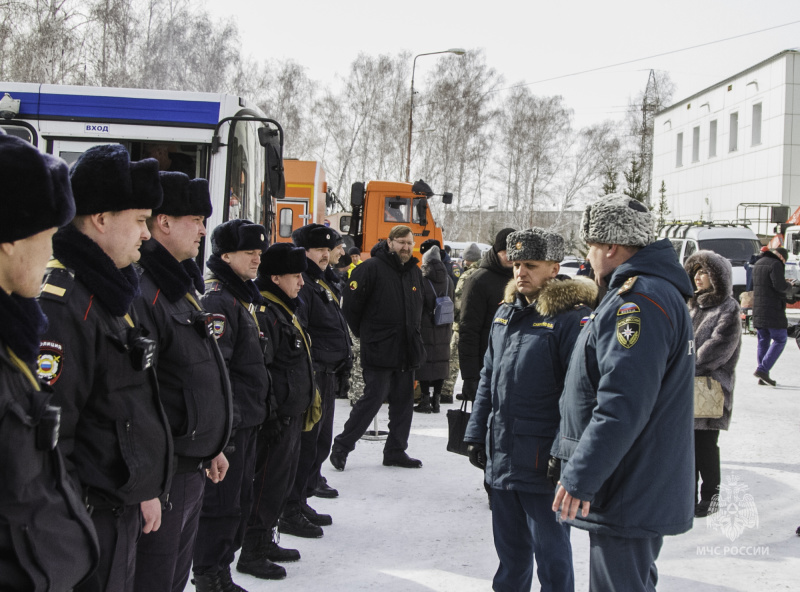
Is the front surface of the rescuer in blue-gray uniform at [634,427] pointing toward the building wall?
no

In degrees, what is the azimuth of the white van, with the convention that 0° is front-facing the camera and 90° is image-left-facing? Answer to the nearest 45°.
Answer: approximately 315°

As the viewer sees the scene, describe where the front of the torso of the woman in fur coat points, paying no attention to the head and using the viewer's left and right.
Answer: facing the viewer and to the left of the viewer

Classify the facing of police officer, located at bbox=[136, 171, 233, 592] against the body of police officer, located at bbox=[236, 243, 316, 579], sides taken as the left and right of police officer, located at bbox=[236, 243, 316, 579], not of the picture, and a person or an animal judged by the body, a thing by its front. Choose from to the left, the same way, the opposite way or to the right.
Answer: the same way

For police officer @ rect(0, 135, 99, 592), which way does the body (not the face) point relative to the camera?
to the viewer's right

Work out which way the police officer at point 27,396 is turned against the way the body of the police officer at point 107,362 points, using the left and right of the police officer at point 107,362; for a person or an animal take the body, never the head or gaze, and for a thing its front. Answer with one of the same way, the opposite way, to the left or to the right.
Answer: the same way

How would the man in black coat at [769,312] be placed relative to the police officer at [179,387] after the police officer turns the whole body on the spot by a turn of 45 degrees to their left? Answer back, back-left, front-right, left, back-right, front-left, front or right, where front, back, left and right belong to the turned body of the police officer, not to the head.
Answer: front

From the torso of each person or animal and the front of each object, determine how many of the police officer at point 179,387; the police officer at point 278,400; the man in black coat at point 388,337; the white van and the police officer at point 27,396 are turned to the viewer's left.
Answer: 0

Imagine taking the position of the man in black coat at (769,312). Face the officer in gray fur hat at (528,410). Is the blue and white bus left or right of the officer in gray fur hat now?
right

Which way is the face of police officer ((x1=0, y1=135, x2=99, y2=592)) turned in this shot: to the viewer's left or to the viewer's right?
to the viewer's right

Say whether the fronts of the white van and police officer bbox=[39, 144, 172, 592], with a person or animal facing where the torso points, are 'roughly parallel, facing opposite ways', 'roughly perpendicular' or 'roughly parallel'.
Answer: roughly perpendicular

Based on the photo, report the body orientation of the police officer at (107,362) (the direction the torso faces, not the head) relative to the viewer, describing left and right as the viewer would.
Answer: facing to the right of the viewer

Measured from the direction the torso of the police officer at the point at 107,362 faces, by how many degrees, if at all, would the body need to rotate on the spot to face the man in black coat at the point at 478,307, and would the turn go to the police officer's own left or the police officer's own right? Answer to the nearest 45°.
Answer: approximately 45° to the police officer's own left

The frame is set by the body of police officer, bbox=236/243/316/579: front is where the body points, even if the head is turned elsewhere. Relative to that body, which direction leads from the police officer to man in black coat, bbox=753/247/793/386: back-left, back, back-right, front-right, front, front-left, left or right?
front-left

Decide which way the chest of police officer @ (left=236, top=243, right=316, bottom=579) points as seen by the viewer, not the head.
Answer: to the viewer's right

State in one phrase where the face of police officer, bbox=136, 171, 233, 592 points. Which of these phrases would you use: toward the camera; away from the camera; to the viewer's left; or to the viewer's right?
to the viewer's right

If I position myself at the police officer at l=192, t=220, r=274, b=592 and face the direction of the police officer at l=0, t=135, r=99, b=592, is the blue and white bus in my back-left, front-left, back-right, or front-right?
back-right

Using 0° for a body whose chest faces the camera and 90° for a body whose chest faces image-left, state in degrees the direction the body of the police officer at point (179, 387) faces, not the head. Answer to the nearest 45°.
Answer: approximately 270°

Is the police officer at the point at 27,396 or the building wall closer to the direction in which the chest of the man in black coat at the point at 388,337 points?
the police officer

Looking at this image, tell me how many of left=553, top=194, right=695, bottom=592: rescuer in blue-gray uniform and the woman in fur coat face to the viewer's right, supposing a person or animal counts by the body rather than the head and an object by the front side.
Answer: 0
